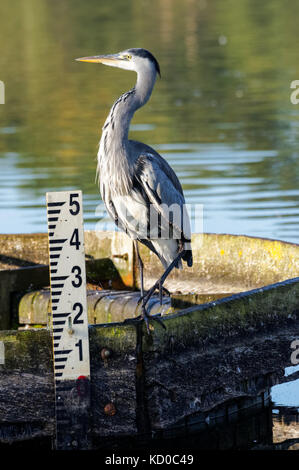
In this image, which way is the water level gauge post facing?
toward the camera
